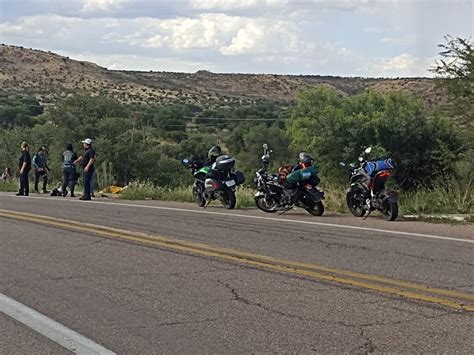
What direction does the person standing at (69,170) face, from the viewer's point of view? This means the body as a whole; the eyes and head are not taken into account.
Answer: away from the camera

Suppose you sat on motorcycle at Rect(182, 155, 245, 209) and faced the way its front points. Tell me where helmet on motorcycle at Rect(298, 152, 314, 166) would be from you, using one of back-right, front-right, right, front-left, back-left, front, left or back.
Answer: back

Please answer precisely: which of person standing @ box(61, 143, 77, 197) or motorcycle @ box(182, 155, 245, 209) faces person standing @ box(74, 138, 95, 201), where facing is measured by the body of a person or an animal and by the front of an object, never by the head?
the motorcycle

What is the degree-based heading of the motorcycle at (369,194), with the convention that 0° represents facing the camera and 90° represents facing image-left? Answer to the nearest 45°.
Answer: approximately 135°

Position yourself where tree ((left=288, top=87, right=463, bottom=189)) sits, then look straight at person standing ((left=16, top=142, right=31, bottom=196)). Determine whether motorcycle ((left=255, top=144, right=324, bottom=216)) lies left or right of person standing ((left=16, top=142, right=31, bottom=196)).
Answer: left

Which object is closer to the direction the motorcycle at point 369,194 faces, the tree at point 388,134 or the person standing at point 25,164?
the person standing

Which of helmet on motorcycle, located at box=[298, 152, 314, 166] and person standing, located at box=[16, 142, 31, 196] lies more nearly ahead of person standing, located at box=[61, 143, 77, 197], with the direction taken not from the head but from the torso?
the person standing

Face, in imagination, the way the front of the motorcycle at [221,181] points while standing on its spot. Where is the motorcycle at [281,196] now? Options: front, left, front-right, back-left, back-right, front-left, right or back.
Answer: back

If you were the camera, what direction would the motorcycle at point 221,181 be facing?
facing away from the viewer and to the left of the viewer

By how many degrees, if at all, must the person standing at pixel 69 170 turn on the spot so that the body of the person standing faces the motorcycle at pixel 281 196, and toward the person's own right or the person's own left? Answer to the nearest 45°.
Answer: approximately 135° to the person's own right
